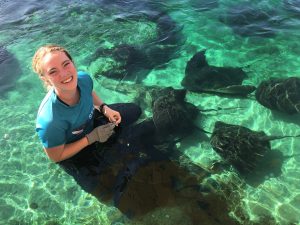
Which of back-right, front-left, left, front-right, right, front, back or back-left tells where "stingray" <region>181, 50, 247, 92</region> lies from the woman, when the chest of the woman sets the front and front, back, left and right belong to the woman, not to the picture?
left

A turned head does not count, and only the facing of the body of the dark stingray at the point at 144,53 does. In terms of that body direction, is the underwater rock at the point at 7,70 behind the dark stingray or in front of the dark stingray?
in front

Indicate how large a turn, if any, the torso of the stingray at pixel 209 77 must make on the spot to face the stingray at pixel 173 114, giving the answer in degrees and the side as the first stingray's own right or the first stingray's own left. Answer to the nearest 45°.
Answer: approximately 90° to the first stingray's own left

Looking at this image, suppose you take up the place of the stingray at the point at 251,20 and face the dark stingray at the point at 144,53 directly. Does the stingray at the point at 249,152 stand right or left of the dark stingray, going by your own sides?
left

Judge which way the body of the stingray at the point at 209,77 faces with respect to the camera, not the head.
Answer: to the viewer's left

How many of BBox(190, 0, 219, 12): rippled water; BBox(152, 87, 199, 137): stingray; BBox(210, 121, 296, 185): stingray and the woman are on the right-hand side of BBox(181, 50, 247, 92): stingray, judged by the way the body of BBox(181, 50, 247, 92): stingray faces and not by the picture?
1

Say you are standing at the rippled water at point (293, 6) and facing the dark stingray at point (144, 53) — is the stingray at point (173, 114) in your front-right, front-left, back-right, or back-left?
front-left

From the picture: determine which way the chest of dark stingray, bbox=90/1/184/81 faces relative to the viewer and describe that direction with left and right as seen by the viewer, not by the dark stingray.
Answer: facing to the left of the viewer

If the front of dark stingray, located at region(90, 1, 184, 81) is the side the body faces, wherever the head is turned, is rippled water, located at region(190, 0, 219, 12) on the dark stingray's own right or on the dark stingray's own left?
on the dark stingray's own right

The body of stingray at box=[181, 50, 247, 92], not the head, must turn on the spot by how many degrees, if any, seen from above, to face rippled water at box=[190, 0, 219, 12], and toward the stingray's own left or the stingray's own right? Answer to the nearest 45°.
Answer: approximately 90° to the stingray's own right

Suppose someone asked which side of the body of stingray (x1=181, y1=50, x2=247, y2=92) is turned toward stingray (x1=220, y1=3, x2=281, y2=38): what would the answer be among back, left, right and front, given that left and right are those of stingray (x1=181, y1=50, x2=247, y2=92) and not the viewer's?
right
